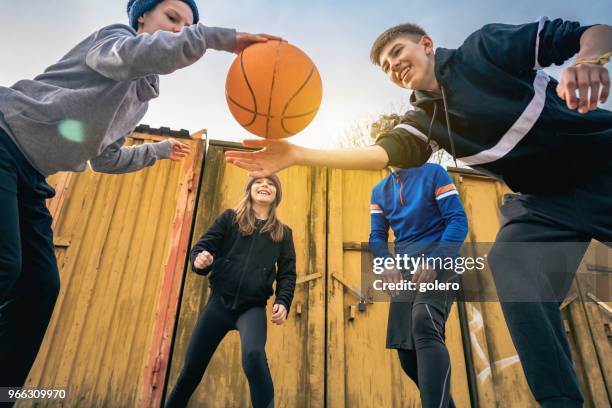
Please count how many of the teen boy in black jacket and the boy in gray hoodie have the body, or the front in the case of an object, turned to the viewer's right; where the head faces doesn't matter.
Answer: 1

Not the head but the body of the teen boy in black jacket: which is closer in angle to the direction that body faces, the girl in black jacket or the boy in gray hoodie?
the boy in gray hoodie

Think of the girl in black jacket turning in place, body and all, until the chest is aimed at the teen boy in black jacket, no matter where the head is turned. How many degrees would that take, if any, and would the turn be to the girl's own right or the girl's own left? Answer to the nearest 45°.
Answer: approximately 45° to the girl's own left

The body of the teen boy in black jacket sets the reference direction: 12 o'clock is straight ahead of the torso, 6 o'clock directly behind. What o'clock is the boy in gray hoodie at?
The boy in gray hoodie is roughly at 1 o'clock from the teen boy in black jacket.

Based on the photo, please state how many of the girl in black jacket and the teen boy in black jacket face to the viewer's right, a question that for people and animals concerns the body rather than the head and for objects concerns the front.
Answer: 0

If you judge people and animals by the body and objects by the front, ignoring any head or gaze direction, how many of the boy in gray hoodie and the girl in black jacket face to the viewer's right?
1

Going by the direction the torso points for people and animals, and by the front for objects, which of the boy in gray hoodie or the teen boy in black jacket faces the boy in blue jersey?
the boy in gray hoodie

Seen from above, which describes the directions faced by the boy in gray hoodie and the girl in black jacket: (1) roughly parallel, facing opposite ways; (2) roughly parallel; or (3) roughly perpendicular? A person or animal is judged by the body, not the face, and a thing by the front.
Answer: roughly perpendicular

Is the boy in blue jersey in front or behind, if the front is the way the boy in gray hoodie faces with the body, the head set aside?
in front

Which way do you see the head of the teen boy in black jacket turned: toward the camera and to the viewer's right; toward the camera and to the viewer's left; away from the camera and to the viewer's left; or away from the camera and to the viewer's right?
toward the camera and to the viewer's left

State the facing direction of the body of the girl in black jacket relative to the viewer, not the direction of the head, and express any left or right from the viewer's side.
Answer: facing the viewer

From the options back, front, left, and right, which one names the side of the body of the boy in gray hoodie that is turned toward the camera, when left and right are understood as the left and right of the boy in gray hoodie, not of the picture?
right

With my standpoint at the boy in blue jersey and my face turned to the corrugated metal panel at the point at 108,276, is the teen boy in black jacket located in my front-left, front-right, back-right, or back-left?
back-left
